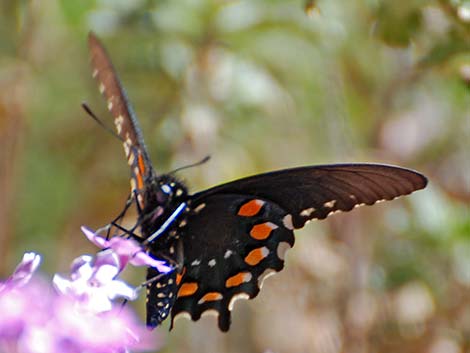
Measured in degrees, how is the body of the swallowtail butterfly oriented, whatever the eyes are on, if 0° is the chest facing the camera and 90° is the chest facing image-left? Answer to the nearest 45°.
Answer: approximately 45°
